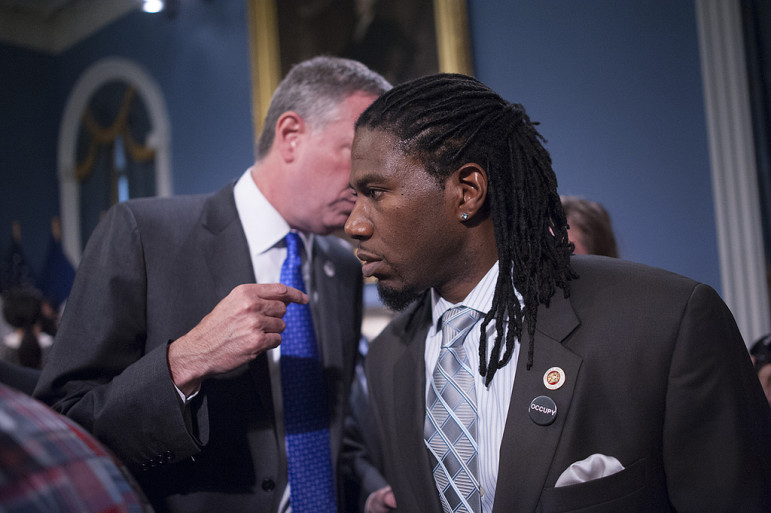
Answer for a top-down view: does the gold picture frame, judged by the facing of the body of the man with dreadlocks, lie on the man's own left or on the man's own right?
on the man's own right

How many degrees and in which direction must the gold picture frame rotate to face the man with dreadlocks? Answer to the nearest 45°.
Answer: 0° — it already faces them

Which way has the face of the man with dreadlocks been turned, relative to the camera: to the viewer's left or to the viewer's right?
to the viewer's left

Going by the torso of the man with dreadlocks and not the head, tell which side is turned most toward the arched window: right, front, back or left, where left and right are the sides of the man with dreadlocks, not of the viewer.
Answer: right

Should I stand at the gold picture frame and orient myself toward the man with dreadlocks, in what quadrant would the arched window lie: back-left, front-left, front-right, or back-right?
back-right

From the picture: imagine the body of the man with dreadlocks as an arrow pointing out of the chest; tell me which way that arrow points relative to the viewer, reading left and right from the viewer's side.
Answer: facing the viewer and to the left of the viewer

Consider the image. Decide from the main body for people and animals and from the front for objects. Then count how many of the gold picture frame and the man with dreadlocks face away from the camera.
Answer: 0

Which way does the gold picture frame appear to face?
toward the camera

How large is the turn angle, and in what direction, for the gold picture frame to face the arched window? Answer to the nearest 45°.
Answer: approximately 135° to its right

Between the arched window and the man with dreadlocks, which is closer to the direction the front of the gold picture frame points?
the man with dreadlocks
